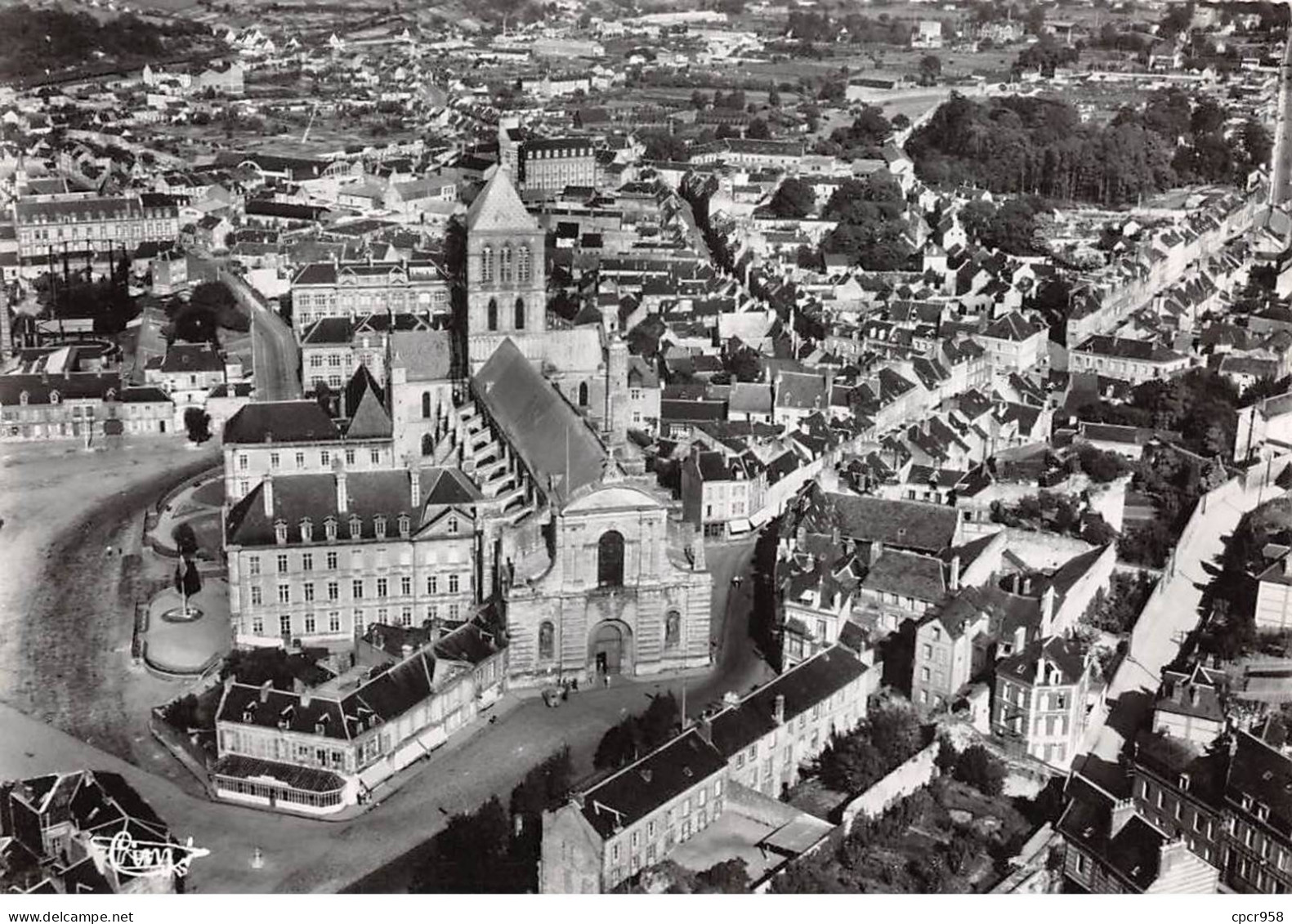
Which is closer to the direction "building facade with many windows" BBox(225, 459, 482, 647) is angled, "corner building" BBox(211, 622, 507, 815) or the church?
the corner building

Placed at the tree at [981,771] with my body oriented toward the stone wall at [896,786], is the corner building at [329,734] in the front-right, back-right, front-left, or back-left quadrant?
front-right

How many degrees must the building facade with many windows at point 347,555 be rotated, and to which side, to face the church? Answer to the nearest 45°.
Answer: approximately 45° to its left

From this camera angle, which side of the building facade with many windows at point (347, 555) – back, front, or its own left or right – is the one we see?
front

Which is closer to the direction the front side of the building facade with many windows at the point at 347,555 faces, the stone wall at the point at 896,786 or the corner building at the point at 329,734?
the corner building

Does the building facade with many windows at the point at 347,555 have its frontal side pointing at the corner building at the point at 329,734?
yes

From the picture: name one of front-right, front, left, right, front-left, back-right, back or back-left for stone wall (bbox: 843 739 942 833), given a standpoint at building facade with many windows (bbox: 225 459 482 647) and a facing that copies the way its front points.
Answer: front-left

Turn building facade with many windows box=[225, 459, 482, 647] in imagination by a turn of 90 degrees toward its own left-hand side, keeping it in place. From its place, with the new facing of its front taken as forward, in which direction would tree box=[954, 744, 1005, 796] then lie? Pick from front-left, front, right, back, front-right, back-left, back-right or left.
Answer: front-right

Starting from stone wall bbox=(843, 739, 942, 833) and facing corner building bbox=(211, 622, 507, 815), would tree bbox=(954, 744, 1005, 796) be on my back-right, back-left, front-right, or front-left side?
back-right

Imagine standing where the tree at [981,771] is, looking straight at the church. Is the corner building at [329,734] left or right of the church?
left
